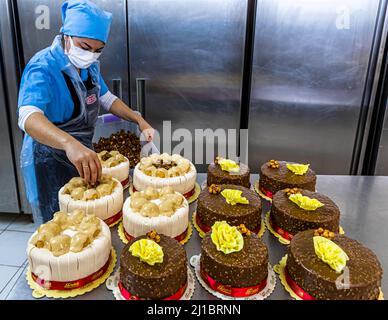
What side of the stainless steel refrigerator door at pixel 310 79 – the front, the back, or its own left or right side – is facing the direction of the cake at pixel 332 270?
front

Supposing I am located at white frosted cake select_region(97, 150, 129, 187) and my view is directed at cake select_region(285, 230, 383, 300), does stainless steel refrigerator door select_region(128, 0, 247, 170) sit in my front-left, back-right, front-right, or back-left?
back-left

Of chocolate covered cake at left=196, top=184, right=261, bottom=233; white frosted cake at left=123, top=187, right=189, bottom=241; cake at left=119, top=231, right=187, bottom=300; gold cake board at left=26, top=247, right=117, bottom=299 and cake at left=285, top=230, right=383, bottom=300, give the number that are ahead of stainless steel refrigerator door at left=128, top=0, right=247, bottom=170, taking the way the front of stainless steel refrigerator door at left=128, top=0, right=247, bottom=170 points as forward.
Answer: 5

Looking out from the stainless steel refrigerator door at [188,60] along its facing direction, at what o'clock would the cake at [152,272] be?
The cake is roughly at 12 o'clock from the stainless steel refrigerator door.

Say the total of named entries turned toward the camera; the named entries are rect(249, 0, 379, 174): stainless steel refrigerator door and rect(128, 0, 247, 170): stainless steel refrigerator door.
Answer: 2

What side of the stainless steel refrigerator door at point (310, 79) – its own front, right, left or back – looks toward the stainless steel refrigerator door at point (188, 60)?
right

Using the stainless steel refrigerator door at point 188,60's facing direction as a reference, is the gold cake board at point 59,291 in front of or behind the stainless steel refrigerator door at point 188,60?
in front

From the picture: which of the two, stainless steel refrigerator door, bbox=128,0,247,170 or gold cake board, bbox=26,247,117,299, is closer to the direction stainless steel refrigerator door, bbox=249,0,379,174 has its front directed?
the gold cake board

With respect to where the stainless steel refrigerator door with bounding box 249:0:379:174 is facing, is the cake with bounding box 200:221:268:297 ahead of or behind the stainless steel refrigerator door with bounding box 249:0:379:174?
ahead

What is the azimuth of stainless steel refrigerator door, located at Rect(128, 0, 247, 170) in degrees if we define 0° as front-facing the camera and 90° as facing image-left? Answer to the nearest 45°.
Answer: approximately 0°

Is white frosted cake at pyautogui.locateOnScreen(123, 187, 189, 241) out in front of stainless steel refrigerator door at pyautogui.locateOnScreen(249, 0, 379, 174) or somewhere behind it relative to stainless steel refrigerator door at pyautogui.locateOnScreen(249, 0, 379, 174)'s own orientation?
in front
